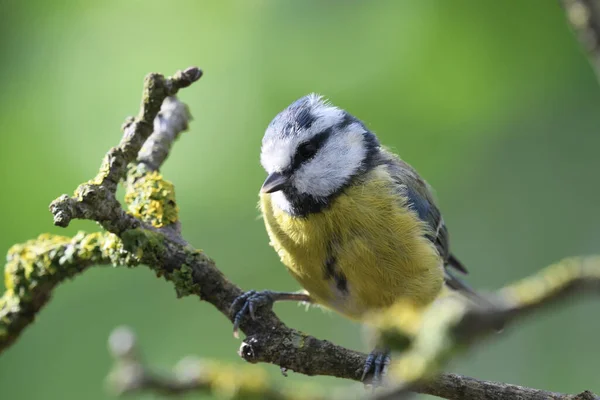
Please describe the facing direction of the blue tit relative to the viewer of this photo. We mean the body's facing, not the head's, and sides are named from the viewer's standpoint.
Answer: facing the viewer and to the left of the viewer

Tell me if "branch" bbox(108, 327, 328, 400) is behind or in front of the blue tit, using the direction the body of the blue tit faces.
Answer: in front

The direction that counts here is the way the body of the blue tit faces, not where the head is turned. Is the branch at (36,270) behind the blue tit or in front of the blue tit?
in front

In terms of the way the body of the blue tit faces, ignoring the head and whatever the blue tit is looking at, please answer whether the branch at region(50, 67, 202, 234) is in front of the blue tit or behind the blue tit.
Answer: in front

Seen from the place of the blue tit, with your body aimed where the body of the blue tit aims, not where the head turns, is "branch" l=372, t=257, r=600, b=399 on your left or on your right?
on your left
